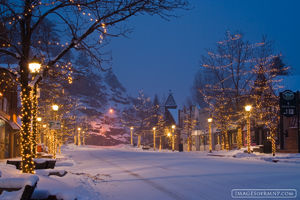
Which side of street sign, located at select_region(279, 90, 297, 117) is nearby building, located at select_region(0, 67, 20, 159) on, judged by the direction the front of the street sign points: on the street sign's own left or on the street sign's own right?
on the street sign's own right

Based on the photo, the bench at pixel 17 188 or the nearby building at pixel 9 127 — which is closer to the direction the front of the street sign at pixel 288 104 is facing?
the bench

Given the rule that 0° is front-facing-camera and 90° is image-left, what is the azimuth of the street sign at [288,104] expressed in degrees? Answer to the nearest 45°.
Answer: approximately 0°

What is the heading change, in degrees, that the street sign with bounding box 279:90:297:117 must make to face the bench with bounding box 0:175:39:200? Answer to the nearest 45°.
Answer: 0° — it already faces it
